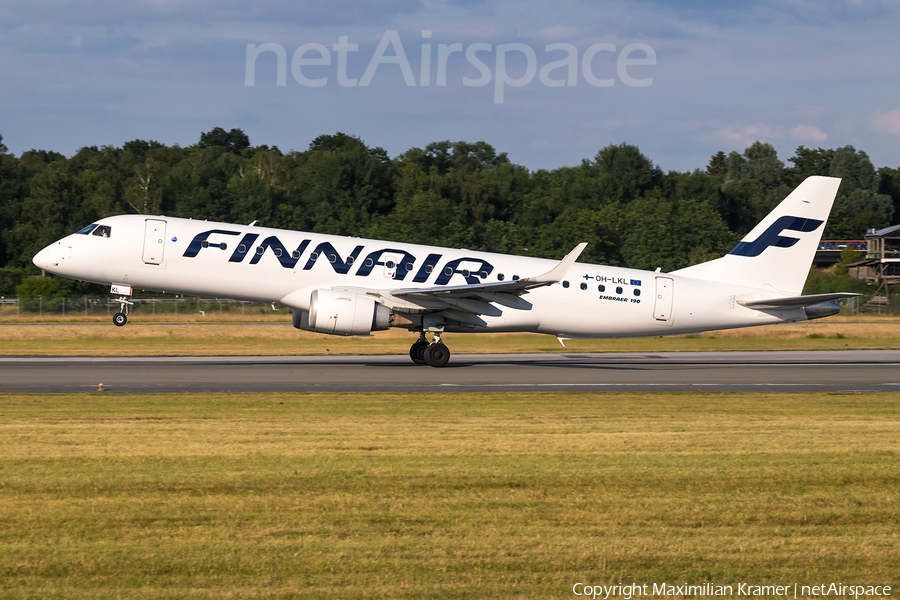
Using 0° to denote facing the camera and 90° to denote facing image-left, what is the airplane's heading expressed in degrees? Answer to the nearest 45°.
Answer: approximately 90°
